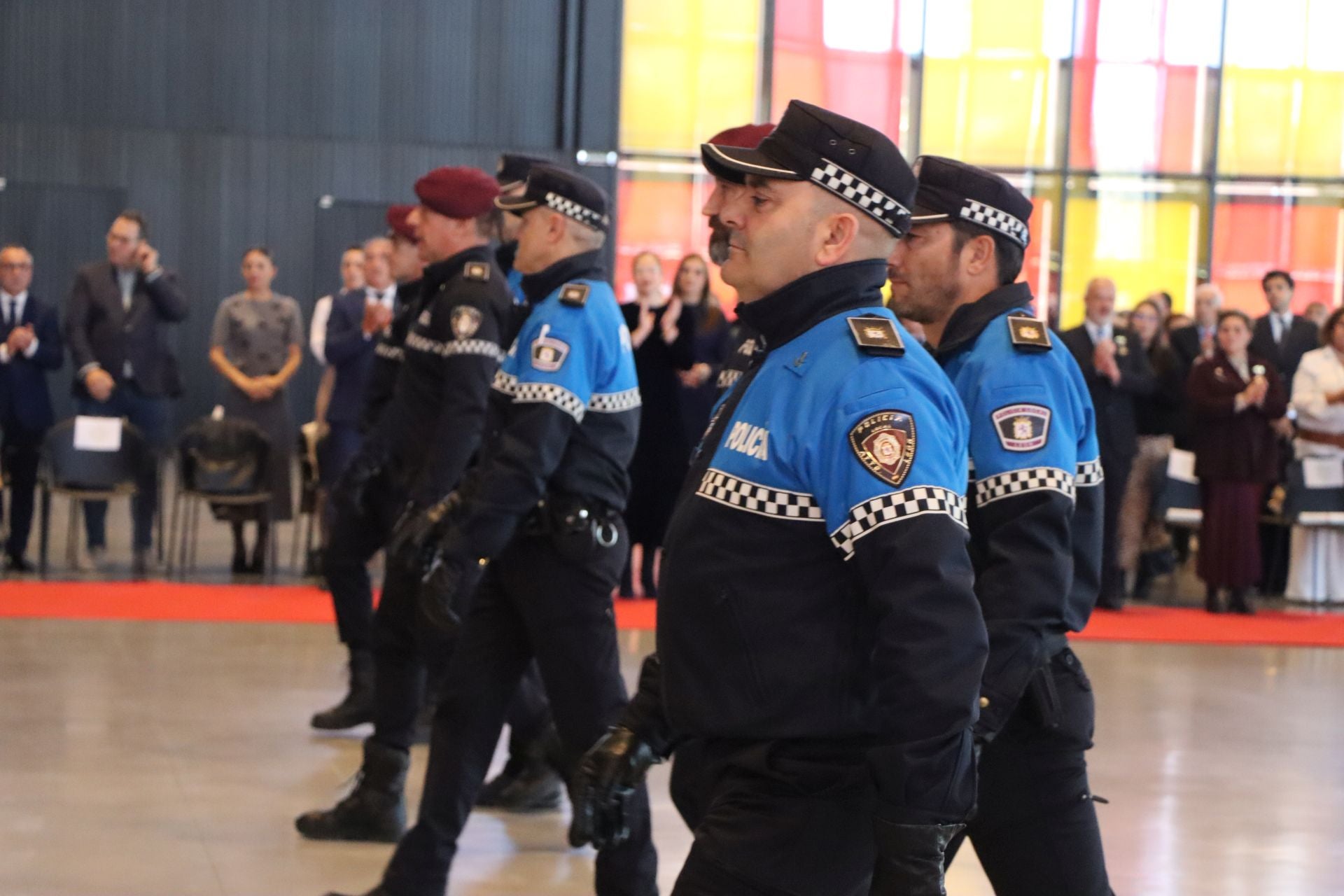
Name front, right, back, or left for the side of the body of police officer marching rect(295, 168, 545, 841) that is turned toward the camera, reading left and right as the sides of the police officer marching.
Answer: left

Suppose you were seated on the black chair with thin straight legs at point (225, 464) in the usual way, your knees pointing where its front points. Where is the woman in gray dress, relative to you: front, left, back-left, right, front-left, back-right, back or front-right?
back

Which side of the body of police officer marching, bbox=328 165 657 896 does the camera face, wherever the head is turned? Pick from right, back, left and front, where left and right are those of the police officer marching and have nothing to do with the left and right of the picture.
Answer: left

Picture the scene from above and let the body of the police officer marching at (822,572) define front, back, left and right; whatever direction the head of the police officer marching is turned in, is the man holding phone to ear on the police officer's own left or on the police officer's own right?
on the police officer's own right

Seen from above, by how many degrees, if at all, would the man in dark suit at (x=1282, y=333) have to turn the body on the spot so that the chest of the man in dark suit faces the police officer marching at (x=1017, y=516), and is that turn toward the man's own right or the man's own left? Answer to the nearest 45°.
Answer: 0° — they already face them

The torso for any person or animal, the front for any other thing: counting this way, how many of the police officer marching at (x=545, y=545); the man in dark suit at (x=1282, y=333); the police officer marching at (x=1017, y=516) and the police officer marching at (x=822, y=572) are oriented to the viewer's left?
3

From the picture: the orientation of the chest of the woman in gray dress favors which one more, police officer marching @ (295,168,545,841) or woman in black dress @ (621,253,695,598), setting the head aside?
the police officer marching

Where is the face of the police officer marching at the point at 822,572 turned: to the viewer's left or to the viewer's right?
to the viewer's left
